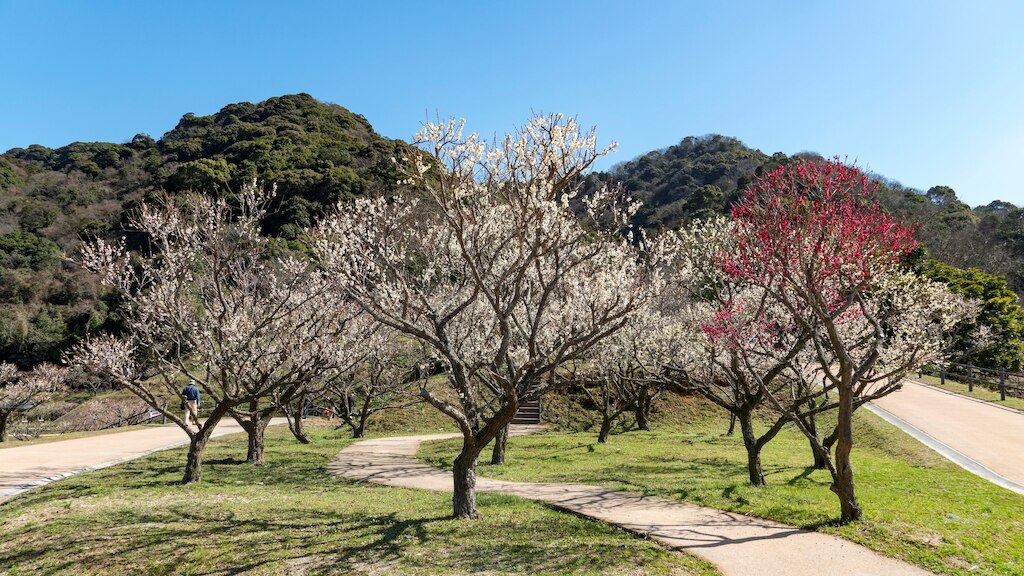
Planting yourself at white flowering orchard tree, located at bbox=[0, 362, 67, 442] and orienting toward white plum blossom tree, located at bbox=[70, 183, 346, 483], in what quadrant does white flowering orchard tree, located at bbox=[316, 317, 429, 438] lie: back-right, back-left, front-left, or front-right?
front-left

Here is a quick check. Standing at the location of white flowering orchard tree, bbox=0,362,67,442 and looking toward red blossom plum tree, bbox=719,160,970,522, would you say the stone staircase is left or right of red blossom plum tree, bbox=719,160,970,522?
left

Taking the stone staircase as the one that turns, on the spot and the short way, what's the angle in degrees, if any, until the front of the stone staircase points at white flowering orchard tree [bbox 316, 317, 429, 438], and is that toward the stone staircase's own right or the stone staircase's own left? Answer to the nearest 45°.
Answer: approximately 45° to the stone staircase's own right

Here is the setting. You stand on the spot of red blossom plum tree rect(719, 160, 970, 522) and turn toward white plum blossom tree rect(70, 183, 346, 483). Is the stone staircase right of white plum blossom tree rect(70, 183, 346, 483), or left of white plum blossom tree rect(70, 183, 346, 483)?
right

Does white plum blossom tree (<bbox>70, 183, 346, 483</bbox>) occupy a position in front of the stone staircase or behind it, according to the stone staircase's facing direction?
in front

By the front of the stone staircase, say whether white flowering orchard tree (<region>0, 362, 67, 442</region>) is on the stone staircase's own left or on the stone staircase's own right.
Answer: on the stone staircase's own right

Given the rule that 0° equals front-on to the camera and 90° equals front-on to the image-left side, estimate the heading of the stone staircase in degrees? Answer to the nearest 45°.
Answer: approximately 0°
